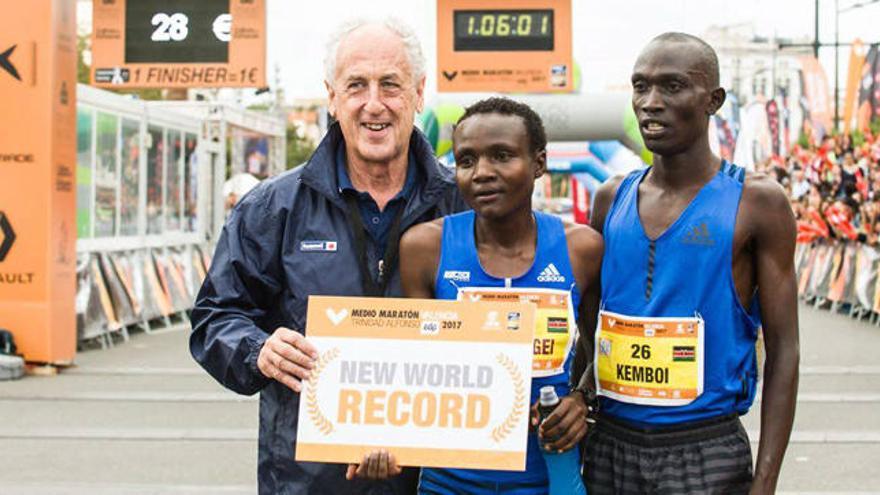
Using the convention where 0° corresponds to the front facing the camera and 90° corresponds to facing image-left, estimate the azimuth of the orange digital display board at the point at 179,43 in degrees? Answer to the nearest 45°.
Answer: approximately 0°

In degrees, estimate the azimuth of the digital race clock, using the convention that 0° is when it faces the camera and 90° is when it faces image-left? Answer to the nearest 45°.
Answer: approximately 0°

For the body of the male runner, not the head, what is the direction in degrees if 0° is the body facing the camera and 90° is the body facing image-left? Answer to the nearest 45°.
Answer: approximately 45°

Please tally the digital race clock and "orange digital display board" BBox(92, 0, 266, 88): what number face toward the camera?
2

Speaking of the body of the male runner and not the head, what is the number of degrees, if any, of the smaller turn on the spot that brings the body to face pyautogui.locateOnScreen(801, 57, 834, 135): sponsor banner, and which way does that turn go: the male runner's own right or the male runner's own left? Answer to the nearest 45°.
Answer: approximately 135° to the male runner's own right

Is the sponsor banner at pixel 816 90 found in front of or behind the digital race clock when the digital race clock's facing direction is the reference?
behind

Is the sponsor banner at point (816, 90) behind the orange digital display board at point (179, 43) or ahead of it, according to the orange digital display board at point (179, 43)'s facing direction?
behind

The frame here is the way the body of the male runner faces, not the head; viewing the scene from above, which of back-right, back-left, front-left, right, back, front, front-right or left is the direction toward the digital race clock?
back-right
